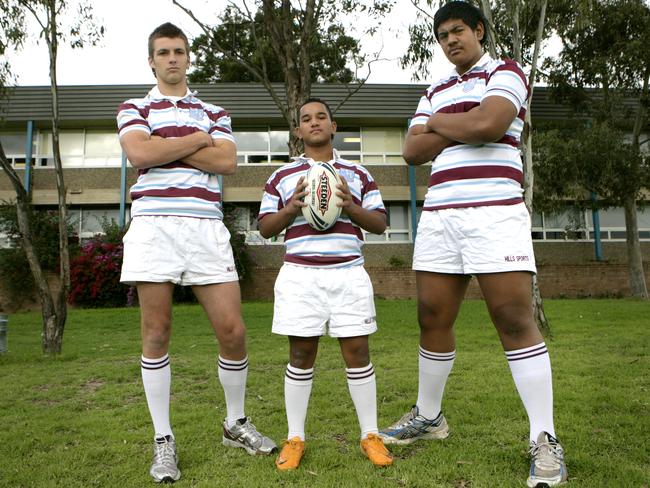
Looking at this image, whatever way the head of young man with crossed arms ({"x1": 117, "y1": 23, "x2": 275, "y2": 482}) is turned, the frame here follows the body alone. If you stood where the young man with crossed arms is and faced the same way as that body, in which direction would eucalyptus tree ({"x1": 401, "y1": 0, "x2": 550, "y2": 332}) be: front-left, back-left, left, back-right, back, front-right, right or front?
back-left

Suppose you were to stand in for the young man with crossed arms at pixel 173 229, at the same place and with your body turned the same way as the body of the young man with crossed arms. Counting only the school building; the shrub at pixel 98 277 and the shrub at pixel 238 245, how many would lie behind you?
3

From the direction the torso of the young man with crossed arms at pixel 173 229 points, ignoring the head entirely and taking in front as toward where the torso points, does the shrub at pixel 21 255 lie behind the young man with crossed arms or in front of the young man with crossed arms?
behind

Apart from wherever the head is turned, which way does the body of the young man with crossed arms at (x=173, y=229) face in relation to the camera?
toward the camera

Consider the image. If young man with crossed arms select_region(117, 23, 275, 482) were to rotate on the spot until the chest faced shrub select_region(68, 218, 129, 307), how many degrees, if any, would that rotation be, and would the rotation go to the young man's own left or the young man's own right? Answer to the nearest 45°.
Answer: approximately 180°

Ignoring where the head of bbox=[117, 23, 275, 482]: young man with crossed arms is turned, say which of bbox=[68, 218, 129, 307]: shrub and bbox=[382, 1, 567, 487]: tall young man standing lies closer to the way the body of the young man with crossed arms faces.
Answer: the tall young man standing

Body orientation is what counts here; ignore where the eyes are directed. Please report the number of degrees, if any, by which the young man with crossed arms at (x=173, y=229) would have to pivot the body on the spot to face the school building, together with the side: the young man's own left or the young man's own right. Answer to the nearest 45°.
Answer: approximately 180°

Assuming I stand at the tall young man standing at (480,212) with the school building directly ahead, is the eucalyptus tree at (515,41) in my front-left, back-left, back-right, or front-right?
front-right

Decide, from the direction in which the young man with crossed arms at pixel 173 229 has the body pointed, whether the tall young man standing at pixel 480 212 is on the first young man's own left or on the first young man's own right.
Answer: on the first young man's own left

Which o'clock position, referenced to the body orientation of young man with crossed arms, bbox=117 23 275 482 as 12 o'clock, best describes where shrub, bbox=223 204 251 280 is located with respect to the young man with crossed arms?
The shrub is roughly at 6 o'clock from the young man with crossed arms.

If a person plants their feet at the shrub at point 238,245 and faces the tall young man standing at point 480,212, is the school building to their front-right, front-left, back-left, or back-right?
back-left
